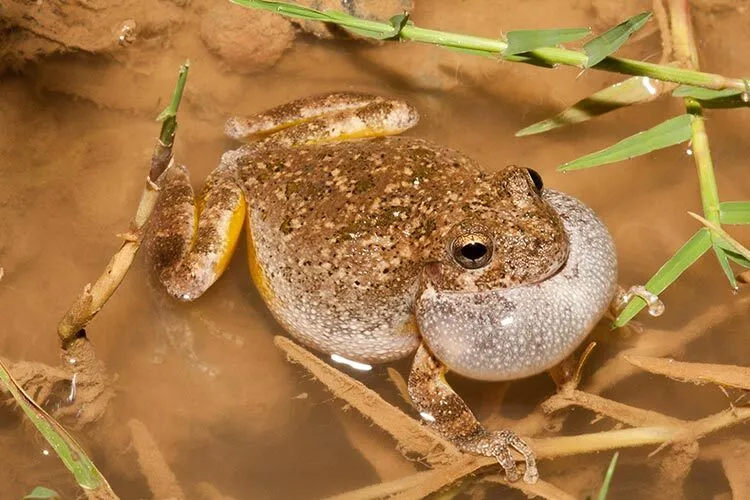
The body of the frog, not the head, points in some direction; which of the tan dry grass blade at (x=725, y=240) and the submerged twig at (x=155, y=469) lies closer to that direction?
the tan dry grass blade

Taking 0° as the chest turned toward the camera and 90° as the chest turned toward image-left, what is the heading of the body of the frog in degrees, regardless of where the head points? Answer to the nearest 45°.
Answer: approximately 315°

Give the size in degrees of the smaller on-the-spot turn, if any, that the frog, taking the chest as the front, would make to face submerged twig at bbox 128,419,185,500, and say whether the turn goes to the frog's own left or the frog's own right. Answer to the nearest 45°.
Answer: approximately 135° to the frog's own right

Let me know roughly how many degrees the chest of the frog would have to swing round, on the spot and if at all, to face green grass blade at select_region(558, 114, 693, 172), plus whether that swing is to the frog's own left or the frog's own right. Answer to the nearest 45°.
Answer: approximately 45° to the frog's own left

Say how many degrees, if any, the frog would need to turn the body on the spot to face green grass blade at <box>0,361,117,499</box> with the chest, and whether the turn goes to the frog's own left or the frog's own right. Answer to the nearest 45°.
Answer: approximately 90° to the frog's own right

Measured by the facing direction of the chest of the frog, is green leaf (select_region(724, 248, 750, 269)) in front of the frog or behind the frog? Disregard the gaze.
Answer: in front
